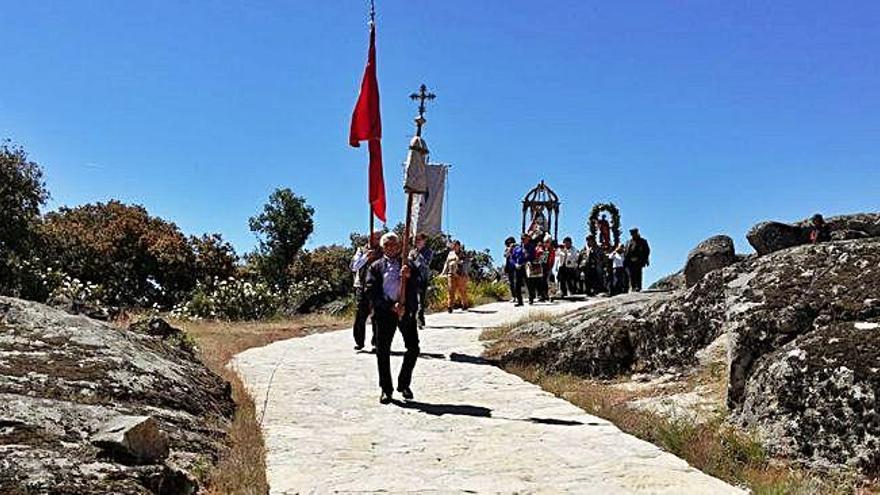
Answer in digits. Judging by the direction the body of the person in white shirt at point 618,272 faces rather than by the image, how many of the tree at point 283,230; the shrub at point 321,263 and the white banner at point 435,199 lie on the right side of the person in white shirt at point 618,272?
3

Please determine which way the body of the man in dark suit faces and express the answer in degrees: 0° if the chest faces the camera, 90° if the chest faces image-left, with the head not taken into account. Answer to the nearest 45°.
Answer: approximately 0°

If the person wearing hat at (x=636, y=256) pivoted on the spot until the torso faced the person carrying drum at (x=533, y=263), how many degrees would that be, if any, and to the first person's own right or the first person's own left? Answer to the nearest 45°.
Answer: approximately 45° to the first person's own right

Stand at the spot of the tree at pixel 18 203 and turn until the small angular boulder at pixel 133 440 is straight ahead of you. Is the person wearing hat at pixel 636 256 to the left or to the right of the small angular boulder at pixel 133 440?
left

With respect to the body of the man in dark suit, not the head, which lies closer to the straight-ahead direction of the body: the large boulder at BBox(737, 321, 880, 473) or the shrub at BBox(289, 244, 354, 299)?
the large boulder

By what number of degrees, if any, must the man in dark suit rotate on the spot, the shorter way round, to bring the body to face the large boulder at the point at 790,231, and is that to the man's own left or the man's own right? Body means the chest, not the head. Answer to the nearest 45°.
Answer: approximately 135° to the man's own left

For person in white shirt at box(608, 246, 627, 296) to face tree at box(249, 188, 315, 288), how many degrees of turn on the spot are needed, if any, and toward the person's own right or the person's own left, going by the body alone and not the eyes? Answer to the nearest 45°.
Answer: approximately 90° to the person's own right
